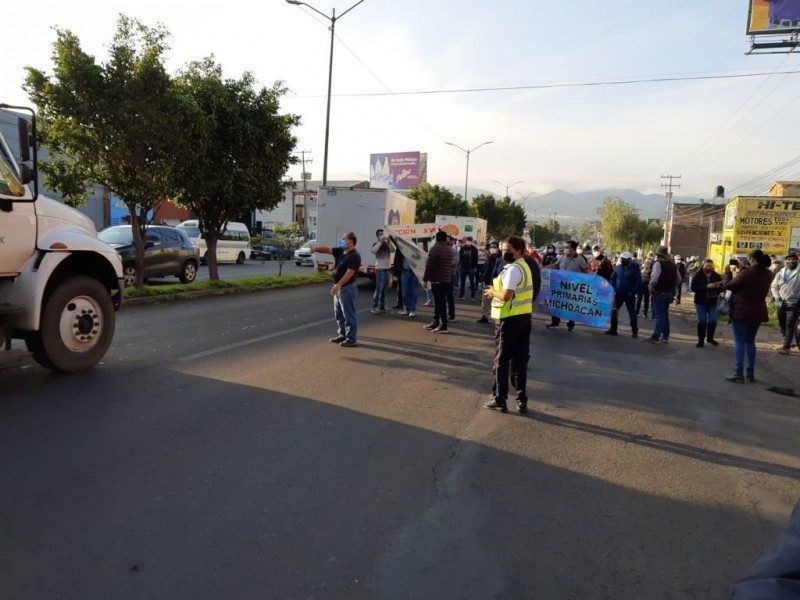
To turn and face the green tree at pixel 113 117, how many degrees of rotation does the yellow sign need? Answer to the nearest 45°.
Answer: approximately 45° to its right

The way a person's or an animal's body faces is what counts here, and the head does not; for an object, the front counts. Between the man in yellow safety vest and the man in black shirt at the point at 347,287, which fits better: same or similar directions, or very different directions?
same or similar directions

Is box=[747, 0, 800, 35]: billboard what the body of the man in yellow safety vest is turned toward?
no

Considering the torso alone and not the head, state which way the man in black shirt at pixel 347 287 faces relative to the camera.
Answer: to the viewer's left

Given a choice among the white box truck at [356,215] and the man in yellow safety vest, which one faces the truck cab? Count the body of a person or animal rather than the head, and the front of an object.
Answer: the man in yellow safety vest

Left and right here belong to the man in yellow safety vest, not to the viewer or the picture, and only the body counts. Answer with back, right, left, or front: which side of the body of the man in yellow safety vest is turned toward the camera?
left

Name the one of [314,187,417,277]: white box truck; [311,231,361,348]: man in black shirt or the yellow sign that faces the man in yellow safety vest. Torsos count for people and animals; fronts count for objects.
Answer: the yellow sign

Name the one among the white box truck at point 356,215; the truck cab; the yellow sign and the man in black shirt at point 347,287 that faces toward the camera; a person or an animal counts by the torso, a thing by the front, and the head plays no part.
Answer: the yellow sign

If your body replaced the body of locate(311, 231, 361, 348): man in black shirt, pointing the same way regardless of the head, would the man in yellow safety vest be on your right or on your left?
on your left

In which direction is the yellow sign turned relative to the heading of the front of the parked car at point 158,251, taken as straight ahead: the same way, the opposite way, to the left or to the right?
the same way

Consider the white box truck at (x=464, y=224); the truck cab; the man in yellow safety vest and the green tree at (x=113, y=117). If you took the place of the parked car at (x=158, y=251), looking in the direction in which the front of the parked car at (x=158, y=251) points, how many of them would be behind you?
1

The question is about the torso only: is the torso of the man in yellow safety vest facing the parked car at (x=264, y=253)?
no

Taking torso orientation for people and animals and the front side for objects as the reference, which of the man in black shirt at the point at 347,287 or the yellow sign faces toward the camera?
the yellow sign

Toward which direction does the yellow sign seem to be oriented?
toward the camera

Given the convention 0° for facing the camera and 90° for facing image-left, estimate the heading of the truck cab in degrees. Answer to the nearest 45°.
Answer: approximately 225°
